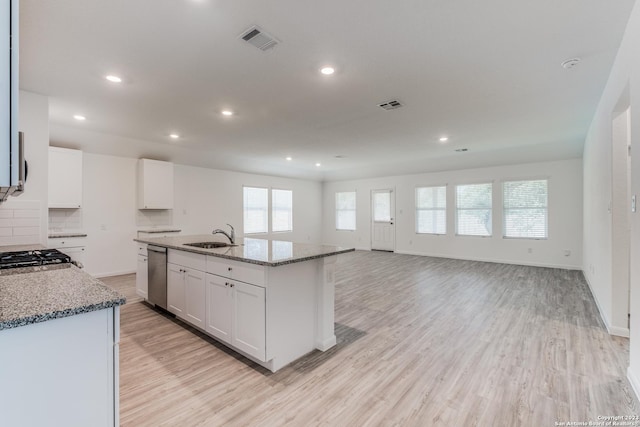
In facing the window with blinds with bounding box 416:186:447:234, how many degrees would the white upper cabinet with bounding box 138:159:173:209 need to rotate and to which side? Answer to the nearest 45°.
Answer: approximately 45° to its left

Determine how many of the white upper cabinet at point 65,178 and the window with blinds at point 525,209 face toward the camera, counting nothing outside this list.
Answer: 2

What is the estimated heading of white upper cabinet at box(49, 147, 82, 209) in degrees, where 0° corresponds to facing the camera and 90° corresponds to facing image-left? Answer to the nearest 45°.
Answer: approximately 0°

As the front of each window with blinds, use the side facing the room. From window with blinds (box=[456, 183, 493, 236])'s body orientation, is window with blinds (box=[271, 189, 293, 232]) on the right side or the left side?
on its right

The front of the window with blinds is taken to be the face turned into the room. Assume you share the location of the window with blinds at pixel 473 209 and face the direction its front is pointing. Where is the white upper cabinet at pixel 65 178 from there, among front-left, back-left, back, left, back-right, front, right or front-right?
front-right

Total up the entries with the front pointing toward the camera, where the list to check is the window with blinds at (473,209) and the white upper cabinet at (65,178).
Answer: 2

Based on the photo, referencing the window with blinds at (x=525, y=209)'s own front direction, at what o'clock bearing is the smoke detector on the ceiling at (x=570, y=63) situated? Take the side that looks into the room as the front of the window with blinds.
The smoke detector on the ceiling is roughly at 12 o'clock from the window with blinds.

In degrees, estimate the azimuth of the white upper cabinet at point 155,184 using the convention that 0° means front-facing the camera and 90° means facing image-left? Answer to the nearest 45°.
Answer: approximately 315°

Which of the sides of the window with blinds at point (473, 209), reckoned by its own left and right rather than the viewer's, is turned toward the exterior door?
right

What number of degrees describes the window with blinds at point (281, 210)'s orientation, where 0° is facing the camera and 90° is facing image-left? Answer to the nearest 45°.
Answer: approximately 315°

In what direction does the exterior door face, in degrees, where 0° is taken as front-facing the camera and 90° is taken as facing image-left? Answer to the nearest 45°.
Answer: approximately 45°
